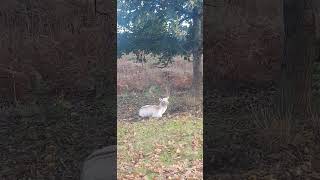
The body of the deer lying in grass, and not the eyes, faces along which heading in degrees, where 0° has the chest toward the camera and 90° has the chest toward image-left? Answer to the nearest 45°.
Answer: approximately 270°
